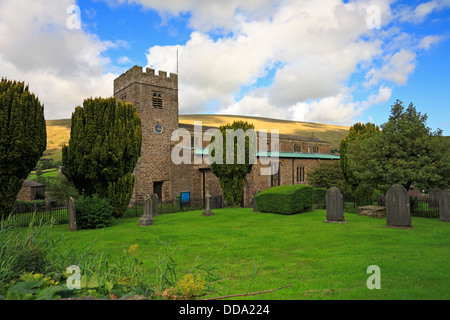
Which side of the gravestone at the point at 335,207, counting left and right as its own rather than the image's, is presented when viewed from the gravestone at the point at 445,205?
left

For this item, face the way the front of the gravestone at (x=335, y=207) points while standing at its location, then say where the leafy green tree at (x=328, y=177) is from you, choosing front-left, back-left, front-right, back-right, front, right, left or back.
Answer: back

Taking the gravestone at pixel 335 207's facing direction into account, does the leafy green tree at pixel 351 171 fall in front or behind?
behind

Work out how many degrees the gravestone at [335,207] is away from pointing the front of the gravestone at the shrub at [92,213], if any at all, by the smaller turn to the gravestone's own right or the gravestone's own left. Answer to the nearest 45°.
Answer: approximately 90° to the gravestone's own right

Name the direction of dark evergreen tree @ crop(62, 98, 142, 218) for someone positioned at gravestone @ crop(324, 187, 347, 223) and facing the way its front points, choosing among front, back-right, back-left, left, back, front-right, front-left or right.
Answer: right

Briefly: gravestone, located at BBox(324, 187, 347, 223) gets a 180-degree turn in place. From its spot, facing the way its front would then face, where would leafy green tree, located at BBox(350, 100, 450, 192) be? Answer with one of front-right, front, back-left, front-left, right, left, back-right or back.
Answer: front-right

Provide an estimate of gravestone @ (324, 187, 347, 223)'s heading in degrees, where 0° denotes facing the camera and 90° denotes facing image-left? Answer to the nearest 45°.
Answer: approximately 0°
